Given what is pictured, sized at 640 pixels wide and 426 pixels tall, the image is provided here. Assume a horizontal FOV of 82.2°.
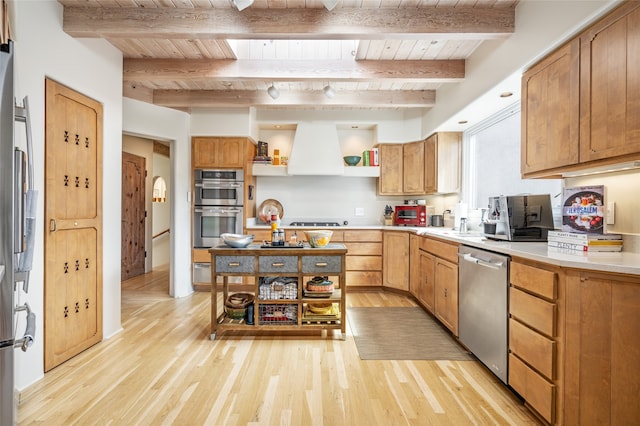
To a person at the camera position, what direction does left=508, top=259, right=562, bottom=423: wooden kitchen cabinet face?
facing the viewer and to the left of the viewer

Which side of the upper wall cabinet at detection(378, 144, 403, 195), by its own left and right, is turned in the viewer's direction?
front

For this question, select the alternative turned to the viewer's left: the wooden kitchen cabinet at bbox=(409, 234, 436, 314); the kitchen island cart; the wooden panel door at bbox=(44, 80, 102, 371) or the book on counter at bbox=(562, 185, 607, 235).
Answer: the wooden kitchen cabinet

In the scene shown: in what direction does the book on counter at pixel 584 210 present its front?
toward the camera

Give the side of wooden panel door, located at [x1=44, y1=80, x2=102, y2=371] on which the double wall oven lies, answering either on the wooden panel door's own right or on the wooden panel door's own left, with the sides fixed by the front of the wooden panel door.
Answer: on the wooden panel door's own left

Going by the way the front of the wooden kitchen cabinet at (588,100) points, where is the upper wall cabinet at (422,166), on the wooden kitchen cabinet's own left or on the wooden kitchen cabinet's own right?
on the wooden kitchen cabinet's own right

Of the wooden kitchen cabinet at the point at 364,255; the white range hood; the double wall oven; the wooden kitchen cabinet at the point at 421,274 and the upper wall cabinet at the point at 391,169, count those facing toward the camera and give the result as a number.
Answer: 4

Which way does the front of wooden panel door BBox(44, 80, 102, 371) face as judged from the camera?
facing the viewer and to the right of the viewer

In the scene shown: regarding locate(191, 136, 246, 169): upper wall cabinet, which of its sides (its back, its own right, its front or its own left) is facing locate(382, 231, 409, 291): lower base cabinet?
left

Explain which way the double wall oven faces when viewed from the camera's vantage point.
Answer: facing the viewer

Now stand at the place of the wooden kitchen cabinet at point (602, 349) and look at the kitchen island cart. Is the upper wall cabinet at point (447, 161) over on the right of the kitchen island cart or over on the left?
right

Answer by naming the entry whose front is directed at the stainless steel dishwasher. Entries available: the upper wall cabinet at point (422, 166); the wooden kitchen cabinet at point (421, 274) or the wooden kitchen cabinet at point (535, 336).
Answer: the upper wall cabinet

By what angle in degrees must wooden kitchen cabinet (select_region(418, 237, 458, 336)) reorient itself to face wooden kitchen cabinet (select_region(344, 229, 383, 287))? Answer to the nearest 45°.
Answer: approximately 90° to its right

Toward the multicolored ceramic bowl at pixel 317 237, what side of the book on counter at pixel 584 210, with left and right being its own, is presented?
right

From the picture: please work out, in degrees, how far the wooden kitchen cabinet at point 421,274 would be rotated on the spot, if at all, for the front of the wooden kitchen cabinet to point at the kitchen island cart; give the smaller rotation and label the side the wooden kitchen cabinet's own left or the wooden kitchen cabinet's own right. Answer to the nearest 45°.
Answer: approximately 45° to the wooden kitchen cabinet's own left

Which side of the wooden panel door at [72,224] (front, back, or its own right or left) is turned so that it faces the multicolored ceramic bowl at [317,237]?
front
